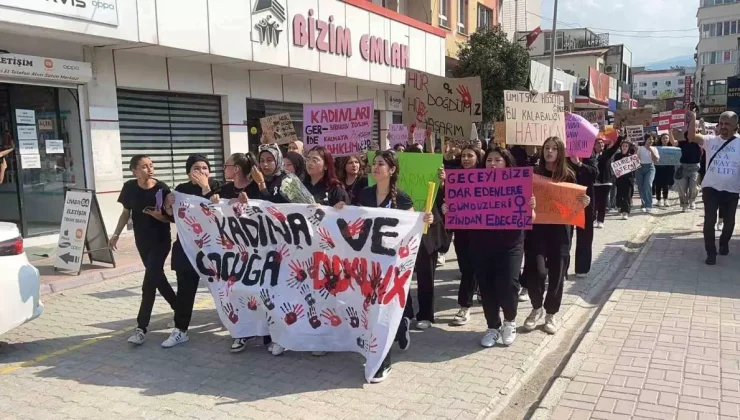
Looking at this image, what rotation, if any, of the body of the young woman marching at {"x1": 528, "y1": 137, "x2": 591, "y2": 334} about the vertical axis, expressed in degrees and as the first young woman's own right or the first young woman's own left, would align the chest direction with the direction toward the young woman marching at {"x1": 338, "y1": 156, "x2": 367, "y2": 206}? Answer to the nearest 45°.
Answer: approximately 90° to the first young woman's own right

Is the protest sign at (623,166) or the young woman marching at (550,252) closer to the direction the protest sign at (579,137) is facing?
the young woman marching

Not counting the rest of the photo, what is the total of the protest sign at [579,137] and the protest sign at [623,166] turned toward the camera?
2

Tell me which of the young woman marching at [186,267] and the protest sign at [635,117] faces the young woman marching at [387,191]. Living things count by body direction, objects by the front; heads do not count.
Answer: the protest sign

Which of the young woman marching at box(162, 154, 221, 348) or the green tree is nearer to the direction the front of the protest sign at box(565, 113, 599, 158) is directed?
the young woman marching

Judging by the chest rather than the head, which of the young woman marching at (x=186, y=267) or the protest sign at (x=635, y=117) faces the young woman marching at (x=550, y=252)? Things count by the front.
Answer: the protest sign

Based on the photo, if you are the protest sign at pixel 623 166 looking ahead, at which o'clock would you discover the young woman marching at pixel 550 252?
The young woman marching is roughly at 12 o'clock from the protest sign.

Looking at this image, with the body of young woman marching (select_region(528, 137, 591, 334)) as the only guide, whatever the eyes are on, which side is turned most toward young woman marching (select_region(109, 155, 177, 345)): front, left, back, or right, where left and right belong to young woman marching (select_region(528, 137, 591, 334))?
right

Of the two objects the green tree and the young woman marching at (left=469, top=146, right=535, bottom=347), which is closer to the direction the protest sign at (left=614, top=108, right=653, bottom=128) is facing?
the young woman marching

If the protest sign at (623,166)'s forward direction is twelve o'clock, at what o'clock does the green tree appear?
The green tree is roughly at 5 o'clock from the protest sign.
